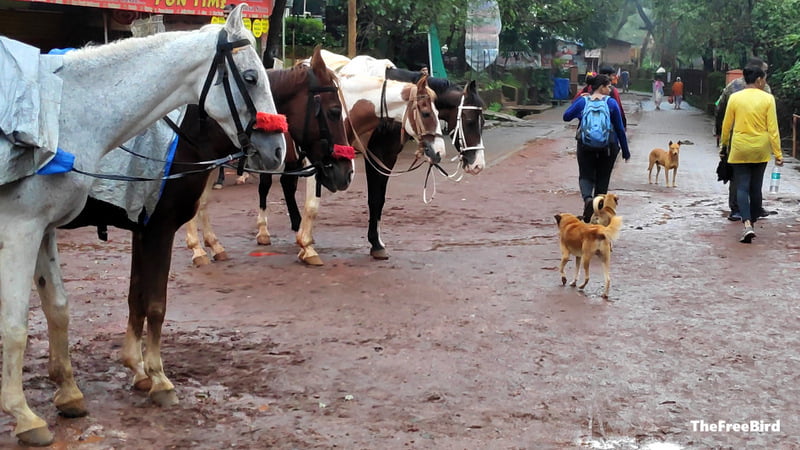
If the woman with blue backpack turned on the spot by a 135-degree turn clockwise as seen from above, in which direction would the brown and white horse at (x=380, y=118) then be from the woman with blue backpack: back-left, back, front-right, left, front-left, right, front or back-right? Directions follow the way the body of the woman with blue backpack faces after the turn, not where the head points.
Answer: right

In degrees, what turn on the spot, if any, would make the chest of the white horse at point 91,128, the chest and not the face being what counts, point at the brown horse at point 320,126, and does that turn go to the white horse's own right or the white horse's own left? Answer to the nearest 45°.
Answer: approximately 45° to the white horse's own left

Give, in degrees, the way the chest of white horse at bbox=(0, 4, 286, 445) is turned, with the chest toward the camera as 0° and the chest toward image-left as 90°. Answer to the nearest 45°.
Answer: approximately 270°

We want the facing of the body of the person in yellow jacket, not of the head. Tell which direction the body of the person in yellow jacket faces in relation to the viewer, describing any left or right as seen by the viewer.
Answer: facing away from the viewer

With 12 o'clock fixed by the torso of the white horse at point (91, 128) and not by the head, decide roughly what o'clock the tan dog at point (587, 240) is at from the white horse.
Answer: The tan dog is roughly at 11 o'clock from the white horse.

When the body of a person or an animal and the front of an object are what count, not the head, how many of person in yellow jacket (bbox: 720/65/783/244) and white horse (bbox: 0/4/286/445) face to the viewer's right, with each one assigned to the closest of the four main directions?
1

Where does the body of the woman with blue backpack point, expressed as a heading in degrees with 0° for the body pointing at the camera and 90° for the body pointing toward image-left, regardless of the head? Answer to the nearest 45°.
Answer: approximately 180°

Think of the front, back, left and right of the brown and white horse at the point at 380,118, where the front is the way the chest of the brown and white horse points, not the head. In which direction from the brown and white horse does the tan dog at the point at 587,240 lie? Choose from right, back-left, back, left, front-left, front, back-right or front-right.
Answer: front-right

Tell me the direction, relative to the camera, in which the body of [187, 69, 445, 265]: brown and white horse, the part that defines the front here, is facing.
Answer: to the viewer's right

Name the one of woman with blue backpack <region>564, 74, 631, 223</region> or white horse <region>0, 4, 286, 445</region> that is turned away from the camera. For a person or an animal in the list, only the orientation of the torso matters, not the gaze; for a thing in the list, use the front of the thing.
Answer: the woman with blue backpack

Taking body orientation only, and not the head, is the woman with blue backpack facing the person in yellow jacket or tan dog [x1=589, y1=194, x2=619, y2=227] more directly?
the person in yellow jacket

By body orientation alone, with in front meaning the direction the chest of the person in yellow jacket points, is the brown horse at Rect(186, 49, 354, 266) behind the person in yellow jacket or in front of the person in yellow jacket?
behind

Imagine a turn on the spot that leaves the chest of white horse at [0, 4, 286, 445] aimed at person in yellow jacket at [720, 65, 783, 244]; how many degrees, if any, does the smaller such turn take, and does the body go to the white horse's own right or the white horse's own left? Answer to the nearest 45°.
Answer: approximately 45° to the white horse's own left
